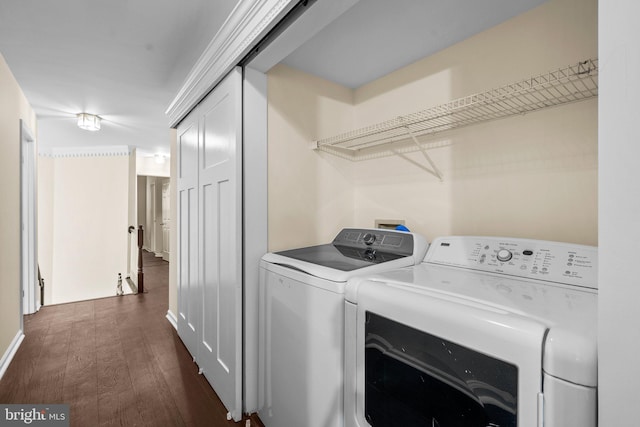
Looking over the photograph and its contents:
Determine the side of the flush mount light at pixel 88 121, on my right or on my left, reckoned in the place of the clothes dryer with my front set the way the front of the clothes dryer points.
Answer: on my right

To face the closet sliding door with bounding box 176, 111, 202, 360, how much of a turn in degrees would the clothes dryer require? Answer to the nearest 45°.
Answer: approximately 45° to its right

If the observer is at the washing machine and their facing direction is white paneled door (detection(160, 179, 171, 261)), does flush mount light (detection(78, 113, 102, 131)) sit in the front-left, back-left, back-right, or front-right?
front-left

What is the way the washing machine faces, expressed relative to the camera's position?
facing the viewer and to the left of the viewer

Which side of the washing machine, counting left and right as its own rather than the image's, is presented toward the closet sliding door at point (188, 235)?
right

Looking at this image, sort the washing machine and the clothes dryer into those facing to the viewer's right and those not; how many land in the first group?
0

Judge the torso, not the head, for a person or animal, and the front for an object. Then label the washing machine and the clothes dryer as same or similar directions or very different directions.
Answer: same or similar directions

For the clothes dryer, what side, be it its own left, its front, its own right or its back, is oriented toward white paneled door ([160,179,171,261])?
right

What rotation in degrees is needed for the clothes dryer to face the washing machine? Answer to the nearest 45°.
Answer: approximately 45° to its right

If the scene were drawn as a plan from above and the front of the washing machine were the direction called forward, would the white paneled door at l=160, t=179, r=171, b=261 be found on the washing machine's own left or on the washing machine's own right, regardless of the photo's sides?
on the washing machine's own right
